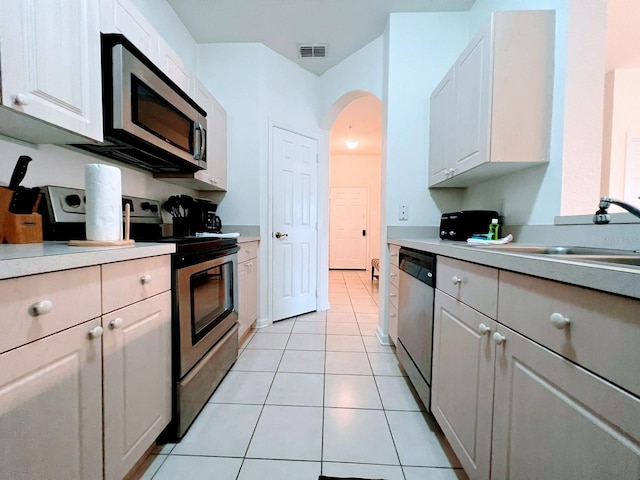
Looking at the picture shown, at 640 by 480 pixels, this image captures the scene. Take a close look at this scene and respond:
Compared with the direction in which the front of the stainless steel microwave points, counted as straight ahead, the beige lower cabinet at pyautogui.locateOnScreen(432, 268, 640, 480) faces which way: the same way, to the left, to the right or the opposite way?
the opposite way

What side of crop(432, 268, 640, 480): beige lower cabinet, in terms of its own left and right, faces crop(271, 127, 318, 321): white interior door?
right

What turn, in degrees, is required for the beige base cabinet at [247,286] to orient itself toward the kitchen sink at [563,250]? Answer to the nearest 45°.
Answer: approximately 45° to its right

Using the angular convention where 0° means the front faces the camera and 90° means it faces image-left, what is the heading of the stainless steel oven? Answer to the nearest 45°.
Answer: approximately 315°

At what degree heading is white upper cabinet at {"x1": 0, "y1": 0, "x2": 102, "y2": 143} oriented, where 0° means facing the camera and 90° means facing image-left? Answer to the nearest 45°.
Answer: approximately 315°

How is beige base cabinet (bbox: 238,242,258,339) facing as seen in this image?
to the viewer's right

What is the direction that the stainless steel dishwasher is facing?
to the viewer's left
